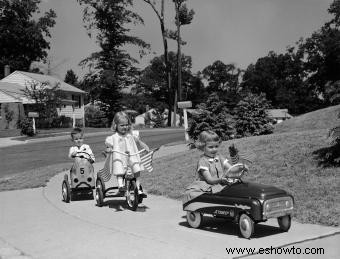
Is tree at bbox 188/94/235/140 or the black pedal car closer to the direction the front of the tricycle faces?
the black pedal car

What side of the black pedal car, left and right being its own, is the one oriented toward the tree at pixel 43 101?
back

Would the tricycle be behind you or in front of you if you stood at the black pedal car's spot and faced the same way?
behind

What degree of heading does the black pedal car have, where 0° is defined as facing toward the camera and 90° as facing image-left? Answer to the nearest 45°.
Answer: approximately 315°

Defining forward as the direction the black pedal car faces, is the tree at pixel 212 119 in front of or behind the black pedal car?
behind

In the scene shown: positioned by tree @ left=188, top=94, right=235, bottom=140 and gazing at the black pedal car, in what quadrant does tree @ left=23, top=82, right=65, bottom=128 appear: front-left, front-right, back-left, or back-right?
back-right

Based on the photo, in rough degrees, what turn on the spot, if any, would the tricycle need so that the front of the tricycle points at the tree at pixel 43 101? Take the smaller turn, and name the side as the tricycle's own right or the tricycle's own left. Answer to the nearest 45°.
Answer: approximately 135° to the tricycle's own left

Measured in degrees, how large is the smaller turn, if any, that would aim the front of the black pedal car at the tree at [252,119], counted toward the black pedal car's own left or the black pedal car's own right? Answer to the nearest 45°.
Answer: approximately 135° to the black pedal car's own left

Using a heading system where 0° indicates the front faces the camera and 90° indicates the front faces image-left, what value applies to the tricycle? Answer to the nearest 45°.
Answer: approximately 315°
